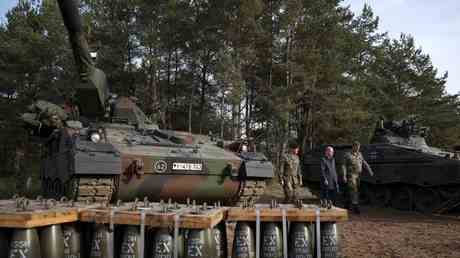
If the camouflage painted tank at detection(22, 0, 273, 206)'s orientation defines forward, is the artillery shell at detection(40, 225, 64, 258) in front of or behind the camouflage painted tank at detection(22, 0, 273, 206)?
in front

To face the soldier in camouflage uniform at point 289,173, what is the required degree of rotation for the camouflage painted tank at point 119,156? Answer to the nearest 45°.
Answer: approximately 135° to its left

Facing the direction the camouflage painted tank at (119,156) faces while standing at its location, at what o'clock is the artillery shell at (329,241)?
The artillery shell is roughly at 11 o'clock from the camouflage painted tank.

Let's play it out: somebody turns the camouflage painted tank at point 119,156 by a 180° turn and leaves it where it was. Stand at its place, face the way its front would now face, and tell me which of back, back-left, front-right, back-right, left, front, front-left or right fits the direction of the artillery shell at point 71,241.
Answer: back

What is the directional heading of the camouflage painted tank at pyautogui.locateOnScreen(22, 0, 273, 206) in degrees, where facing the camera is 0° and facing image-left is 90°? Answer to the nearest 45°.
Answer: approximately 0°

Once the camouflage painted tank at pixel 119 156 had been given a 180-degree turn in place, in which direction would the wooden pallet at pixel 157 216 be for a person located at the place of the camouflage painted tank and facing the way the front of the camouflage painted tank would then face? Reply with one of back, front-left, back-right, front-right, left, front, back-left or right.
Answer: back

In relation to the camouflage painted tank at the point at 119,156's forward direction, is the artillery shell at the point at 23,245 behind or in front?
in front

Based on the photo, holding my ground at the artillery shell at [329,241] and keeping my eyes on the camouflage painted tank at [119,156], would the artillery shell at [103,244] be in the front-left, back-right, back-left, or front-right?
front-left

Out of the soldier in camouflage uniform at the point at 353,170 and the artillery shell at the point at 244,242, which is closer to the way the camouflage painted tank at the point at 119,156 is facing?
the artillery shell
